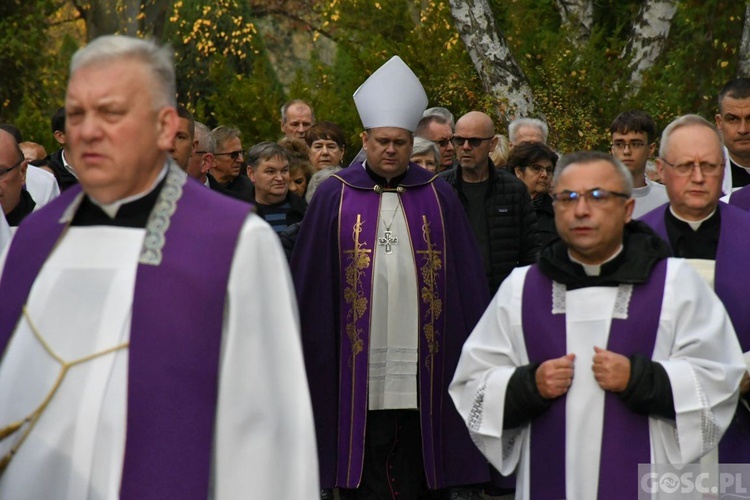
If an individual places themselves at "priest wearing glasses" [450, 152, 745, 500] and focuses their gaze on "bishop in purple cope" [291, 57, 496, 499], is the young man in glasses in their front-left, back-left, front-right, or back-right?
front-right

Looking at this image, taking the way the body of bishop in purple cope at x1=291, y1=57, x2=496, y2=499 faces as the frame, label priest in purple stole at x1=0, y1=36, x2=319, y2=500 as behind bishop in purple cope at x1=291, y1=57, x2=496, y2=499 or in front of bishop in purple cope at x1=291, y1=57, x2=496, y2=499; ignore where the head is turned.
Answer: in front

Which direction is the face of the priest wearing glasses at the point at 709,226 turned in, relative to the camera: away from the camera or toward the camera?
toward the camera

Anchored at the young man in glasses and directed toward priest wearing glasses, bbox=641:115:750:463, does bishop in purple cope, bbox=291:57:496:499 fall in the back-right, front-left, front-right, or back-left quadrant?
front-right

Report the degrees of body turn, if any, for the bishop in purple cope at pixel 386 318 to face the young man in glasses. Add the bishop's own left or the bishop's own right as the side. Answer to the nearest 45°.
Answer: approximately 135° to the bishop's own left

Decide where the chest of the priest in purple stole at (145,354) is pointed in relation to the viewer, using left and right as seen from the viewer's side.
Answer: facing the viewer and to the left of the viewer

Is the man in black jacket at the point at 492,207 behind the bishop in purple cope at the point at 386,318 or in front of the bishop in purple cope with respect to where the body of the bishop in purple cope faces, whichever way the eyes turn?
behind

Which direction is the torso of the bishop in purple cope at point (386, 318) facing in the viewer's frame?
toward the camera

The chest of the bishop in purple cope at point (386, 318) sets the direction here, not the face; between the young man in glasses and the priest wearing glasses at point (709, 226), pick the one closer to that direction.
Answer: the priest wearing glasses

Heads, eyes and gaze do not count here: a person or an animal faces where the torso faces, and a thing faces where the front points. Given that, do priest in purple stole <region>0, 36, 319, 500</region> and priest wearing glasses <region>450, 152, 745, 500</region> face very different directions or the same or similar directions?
same or similar directions

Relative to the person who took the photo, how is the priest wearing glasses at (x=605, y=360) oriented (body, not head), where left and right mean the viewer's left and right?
facing the viewer

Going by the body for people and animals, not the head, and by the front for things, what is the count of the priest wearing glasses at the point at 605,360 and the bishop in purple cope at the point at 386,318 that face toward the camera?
2

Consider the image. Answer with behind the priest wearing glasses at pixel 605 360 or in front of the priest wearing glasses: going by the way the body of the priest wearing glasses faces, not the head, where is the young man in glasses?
behind

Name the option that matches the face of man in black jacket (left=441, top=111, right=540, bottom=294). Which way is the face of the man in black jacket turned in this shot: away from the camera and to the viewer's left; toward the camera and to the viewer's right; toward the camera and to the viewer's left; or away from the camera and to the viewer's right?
toward the camera and to the viewer's left
